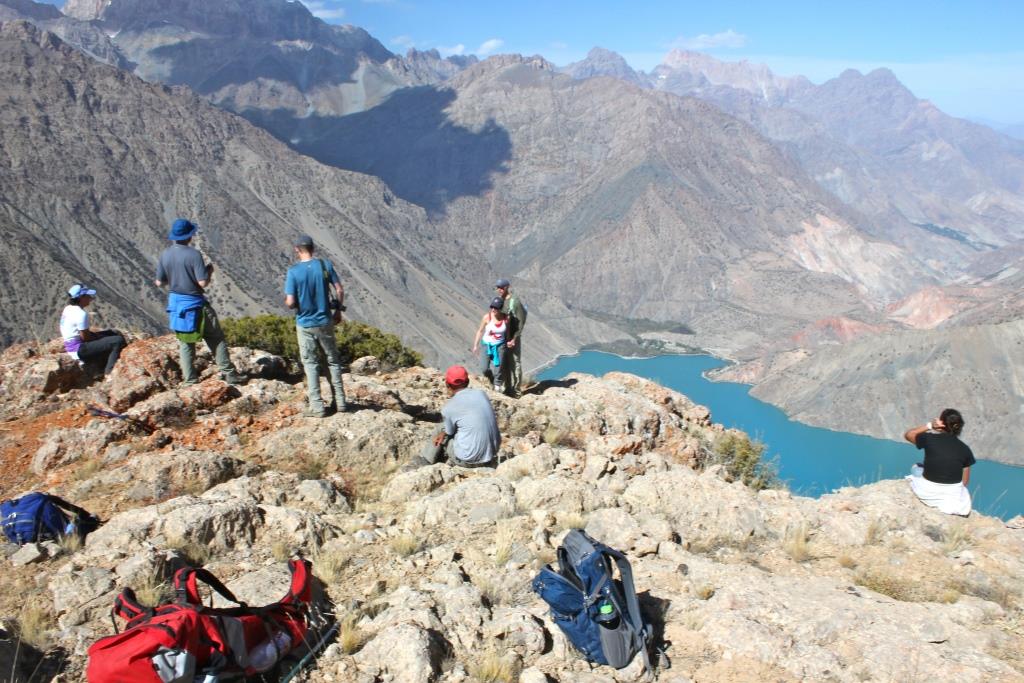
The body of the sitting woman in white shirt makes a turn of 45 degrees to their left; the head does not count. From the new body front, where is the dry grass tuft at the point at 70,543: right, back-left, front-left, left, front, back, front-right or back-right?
back-right

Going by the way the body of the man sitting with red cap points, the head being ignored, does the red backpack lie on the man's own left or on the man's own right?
on the man's own left

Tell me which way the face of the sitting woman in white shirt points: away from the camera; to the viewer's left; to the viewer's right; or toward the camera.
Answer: to the viewer's right

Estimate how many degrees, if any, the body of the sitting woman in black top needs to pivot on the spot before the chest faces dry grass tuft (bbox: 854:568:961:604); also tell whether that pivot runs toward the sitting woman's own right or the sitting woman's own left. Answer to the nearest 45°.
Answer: approximately 135° to the sitting woman's own left

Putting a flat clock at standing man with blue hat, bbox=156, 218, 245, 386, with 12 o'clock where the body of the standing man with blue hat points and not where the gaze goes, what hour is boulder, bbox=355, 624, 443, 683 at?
The boulder is roughly at 4 o'clock from the standing man with blue hat.

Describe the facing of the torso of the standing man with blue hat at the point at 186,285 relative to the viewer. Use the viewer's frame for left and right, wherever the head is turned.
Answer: facing away from the viewer and to the right of the viewer

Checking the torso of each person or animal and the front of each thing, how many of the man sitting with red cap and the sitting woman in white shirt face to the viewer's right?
1

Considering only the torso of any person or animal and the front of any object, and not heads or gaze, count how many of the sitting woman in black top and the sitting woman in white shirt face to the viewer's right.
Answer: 1

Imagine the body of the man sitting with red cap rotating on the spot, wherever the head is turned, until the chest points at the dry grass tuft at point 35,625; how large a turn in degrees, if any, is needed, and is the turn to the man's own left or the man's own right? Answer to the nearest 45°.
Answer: approximately 90° to the man's own left

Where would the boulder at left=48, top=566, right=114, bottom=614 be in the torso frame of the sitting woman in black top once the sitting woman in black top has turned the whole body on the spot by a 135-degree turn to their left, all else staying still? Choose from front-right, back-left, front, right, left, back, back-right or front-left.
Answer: front-right

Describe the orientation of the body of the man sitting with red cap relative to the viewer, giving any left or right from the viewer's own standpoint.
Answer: facing away from the viewer and to the left of the viewer
